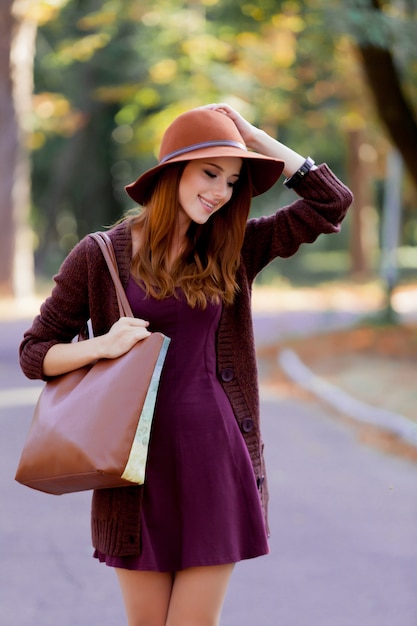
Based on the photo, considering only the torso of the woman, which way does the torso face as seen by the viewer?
toward the camera

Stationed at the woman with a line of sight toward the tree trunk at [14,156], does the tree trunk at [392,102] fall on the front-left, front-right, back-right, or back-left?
front-right

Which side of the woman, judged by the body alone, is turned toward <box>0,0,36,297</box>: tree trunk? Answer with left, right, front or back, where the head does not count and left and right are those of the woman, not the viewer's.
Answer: back

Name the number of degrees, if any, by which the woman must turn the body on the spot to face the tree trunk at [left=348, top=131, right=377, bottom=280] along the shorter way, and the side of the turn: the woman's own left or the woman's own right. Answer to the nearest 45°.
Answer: approximately 180°

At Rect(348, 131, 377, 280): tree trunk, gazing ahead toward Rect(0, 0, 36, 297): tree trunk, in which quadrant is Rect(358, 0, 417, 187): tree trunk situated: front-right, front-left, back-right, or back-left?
front-left

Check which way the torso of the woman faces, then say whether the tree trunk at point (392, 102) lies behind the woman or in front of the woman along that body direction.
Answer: behind

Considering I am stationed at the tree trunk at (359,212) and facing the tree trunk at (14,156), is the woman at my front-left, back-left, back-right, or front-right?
front-left
